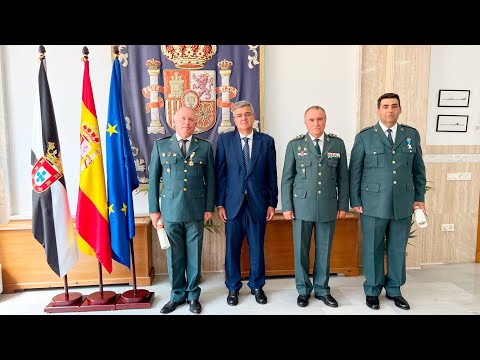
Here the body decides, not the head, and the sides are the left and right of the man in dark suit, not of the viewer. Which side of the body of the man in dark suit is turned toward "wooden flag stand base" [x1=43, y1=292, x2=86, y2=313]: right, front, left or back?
right

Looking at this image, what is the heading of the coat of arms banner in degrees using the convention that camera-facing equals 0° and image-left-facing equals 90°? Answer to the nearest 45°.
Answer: approximately 0°

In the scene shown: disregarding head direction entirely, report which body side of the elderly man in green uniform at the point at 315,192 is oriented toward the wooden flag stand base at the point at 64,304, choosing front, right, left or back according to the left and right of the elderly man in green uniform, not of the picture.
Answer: right

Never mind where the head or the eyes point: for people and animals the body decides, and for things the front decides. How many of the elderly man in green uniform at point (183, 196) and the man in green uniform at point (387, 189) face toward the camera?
2

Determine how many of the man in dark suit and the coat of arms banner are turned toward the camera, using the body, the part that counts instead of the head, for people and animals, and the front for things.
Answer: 2

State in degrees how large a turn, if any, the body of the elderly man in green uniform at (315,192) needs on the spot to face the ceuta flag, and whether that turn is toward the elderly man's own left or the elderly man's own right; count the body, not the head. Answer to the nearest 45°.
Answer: approximately 90° to the elderly man's own right

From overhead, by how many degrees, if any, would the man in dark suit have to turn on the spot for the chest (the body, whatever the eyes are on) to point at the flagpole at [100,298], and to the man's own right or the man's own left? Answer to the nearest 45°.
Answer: approximately 90° to the man's own right
